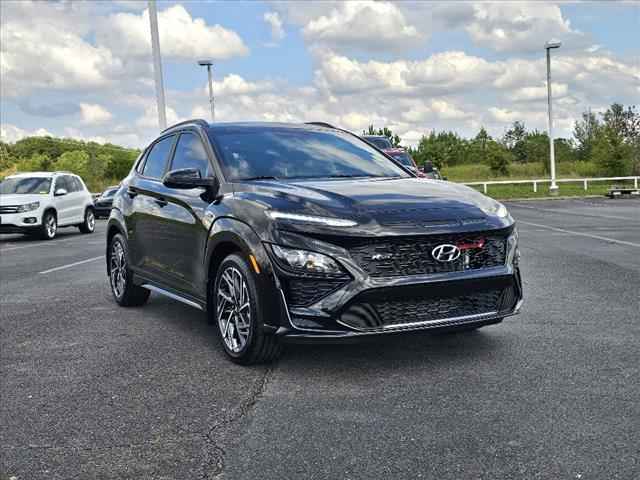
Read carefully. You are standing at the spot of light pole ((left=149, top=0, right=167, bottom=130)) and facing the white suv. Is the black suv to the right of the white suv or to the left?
left

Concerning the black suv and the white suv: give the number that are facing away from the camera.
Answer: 0

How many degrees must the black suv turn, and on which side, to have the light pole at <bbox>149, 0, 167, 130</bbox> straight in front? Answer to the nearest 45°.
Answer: approximately 135° to its left

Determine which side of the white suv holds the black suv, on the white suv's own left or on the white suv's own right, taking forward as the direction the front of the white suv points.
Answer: on the white suv's own left

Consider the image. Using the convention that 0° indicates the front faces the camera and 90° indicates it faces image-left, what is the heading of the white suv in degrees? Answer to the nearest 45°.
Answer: approximately 45°

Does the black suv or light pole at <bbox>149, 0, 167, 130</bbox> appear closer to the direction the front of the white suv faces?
the black suv

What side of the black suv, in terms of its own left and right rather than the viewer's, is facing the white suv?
back

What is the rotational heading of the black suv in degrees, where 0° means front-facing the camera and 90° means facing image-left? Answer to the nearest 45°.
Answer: approximately 315°

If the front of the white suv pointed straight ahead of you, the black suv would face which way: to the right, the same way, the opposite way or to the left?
to the left

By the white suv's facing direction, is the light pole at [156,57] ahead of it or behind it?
behind
